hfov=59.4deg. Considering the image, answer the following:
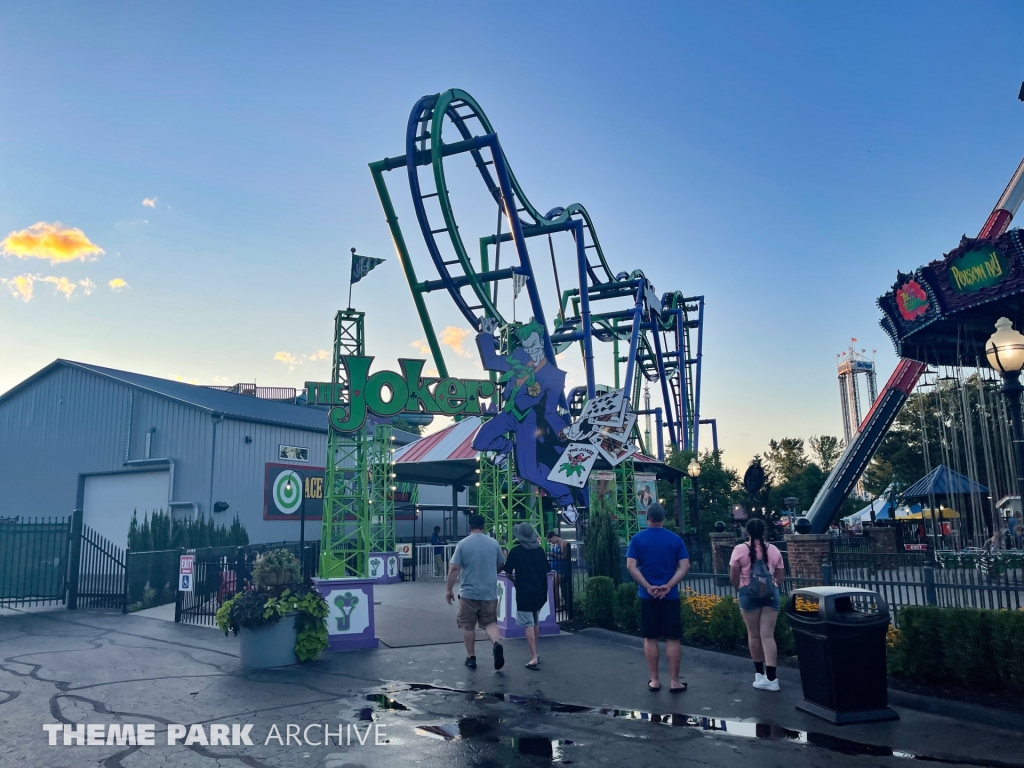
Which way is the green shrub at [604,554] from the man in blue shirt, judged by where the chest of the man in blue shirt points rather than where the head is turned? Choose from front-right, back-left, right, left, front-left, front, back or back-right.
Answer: front

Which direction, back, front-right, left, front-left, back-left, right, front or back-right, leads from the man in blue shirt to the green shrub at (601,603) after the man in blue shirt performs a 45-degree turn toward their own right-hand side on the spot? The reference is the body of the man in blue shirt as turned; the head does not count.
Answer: front-left

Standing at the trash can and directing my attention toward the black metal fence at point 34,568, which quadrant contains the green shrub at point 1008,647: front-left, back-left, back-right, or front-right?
back-right

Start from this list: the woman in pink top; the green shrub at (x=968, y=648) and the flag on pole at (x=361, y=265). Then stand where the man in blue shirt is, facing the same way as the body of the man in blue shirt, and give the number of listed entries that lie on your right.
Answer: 2

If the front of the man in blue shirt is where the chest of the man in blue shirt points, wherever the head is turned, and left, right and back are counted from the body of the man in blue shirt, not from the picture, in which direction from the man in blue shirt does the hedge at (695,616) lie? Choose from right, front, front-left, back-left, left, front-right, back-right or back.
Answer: front

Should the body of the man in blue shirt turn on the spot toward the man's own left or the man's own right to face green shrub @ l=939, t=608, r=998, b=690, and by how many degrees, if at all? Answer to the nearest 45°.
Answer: approximately 90° to the man's own right

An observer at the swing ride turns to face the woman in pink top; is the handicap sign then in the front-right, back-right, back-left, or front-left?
front-right

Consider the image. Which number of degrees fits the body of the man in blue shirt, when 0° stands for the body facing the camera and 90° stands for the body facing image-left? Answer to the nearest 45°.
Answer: approximately 180°

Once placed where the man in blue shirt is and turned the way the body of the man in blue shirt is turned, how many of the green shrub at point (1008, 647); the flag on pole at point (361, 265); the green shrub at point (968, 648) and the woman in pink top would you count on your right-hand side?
3

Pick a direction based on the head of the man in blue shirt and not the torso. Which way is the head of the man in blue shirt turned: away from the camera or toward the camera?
away from the camera

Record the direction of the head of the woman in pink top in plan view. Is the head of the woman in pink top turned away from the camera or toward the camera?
away from the camera

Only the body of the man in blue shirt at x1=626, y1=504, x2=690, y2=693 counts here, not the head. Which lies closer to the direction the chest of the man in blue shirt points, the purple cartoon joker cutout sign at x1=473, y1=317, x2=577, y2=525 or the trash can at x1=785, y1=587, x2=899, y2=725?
the purple cartoon joker cutout sign

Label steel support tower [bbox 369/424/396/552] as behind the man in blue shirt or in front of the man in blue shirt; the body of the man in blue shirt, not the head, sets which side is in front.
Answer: in front

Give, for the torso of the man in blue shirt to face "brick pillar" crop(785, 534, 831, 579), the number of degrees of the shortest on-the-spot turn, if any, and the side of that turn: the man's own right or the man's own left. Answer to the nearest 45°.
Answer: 0° — they already face it

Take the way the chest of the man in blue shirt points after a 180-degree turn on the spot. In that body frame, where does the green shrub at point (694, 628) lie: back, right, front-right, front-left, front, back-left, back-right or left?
back
